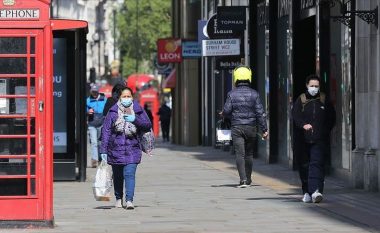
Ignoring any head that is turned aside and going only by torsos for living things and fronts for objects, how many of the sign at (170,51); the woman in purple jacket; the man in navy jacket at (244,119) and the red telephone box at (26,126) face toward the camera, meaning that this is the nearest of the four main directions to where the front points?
3

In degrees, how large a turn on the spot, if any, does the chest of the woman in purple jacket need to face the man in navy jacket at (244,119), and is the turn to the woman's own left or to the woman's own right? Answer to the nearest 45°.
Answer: approximately 135° to the woman's own left

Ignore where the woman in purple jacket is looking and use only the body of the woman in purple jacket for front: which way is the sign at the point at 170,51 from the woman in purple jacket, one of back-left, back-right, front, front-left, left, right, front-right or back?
back

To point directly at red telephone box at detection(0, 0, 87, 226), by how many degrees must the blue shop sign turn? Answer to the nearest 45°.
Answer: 0° — it already faces it

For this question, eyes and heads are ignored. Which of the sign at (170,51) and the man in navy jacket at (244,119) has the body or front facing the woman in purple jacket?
the sign
